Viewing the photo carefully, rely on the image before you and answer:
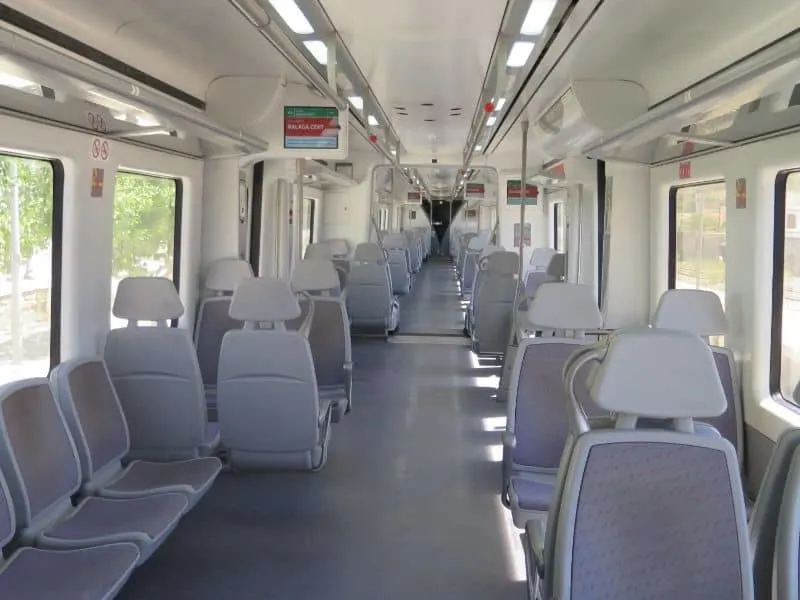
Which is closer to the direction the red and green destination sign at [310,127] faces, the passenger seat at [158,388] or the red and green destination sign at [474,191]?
the passenger seat

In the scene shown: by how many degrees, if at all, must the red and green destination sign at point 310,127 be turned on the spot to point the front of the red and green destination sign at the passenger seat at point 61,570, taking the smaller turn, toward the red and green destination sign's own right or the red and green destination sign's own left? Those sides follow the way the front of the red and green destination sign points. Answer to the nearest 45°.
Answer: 0° — it already faces it

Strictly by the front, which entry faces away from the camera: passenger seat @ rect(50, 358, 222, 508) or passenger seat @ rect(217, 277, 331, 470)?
passenger seat @ rect(217, 277, 331, 470)

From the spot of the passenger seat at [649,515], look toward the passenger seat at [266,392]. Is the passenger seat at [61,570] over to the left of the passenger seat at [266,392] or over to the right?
left

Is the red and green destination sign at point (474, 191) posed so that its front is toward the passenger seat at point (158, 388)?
yes

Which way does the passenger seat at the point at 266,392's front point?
away from the camera

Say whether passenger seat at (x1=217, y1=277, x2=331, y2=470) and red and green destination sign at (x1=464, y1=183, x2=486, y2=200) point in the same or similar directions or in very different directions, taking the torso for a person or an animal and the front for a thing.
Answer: very different directions
